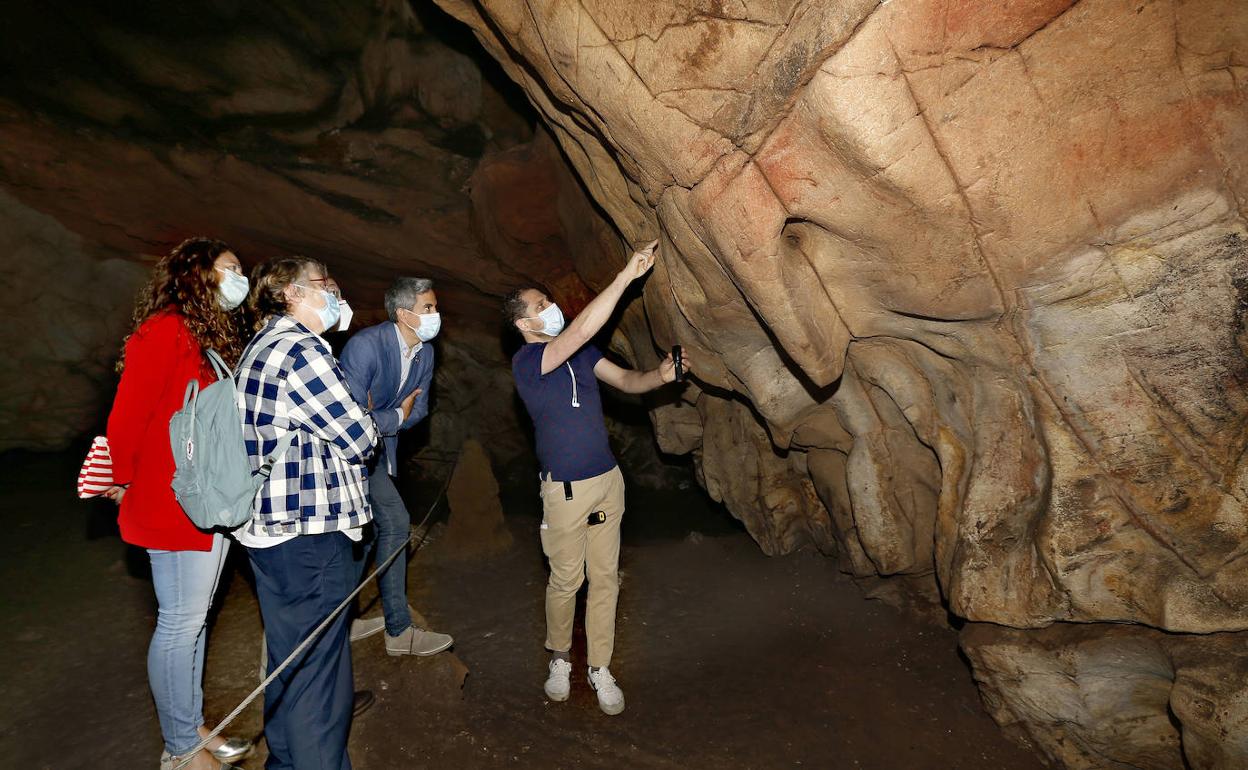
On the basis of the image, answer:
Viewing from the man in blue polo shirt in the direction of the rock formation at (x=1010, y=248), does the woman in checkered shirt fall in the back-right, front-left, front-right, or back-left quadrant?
back-right

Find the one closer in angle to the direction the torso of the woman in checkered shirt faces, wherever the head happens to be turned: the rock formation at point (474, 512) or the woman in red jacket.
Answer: the rock formation

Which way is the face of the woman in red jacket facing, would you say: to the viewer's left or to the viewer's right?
to the viewer's right

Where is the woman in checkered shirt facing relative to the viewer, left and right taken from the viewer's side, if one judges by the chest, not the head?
facing to the right of the viewer

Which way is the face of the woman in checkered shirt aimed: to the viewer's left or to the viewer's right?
to the viewer's right

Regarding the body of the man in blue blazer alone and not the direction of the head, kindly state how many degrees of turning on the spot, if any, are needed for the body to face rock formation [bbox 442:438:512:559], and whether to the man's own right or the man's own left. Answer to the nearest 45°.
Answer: approximately 135° to the man's own left

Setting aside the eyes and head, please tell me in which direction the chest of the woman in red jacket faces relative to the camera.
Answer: to the viewer's right

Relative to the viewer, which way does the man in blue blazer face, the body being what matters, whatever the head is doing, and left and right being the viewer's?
facing the viewer and to the right of the viewer

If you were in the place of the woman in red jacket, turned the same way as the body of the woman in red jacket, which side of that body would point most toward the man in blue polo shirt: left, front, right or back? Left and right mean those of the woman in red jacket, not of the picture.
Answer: front

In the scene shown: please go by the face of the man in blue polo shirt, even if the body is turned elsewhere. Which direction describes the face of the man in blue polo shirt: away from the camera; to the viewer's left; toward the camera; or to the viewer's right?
to the viewer's right

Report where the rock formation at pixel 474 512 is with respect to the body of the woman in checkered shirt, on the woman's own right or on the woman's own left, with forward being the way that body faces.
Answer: on the woman's own left

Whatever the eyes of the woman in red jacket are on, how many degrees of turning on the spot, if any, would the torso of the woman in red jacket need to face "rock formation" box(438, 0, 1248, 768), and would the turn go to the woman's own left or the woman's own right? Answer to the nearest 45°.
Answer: approximately 45° to the woman's own right
